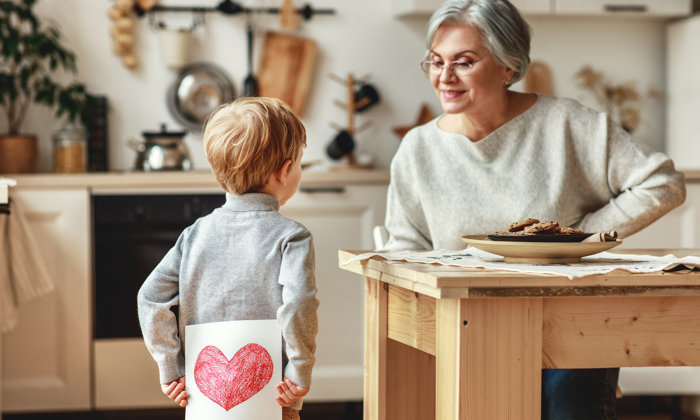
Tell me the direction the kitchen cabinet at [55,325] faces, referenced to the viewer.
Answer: facing the viewer

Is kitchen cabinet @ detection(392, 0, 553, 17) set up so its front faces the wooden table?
yes

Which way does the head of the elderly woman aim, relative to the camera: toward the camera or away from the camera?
toward the camera

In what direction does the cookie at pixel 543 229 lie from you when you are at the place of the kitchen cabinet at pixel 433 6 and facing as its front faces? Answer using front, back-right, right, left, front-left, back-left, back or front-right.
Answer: front

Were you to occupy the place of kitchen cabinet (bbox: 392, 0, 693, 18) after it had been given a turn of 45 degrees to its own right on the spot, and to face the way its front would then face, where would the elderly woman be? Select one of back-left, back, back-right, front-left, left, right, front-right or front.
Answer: front-left

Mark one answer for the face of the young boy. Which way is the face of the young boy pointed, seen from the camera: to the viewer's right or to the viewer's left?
to the viewer's right

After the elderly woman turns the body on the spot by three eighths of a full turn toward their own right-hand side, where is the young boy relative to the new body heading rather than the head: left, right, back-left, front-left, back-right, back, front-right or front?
back-left

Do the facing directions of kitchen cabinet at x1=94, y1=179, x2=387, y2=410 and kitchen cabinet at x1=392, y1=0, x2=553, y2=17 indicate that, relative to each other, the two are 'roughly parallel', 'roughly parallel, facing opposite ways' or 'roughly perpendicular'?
roughly parallel

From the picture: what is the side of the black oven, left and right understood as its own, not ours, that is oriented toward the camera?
front

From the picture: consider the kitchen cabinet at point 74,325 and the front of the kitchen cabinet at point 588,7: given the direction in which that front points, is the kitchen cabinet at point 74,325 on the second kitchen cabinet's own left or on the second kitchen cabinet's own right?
on the second kitchen cabinet's own right

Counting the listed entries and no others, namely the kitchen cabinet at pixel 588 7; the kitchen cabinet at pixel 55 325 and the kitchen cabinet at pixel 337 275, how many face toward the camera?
3
